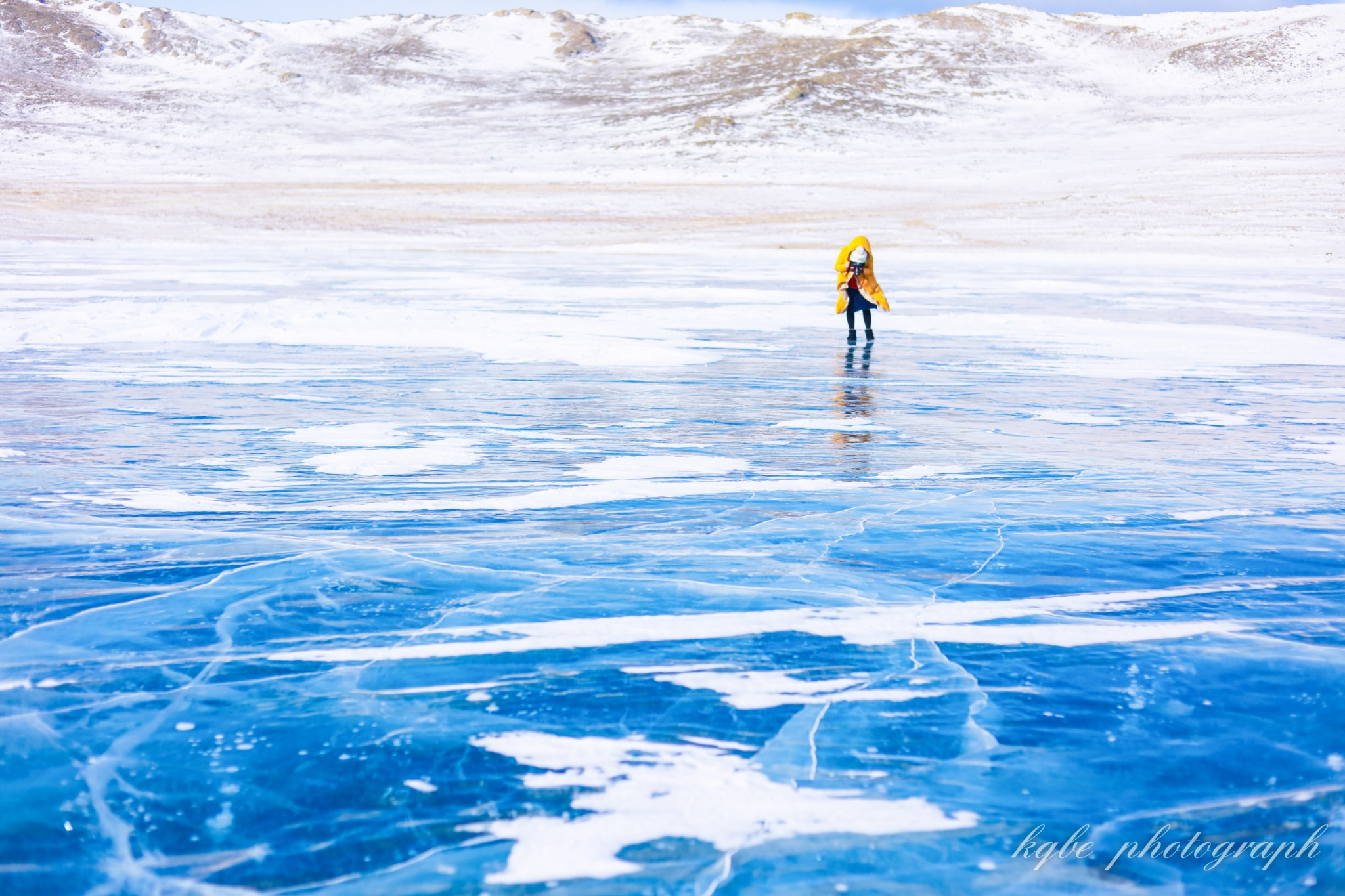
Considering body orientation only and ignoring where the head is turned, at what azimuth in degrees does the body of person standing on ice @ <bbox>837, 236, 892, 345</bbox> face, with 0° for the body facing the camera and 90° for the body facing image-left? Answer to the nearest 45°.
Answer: approximately 0°
